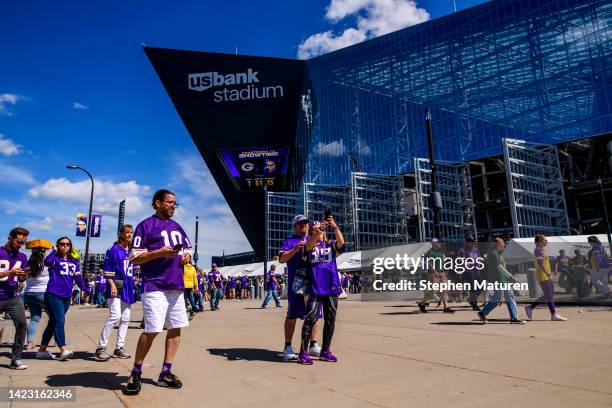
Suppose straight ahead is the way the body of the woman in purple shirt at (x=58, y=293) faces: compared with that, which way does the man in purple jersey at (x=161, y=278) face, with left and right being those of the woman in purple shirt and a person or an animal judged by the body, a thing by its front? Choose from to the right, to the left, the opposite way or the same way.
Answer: the same way

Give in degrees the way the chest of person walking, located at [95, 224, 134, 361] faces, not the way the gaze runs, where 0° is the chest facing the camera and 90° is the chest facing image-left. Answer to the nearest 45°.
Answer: approximately 315°

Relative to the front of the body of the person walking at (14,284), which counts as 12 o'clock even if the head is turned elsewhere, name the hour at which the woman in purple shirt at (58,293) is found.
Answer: The woman in purple shirt is roughly at 9 o'clock from the person walking.

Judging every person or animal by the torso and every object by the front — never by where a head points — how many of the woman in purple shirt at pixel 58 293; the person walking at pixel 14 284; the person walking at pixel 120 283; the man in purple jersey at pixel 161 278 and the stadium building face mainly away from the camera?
0

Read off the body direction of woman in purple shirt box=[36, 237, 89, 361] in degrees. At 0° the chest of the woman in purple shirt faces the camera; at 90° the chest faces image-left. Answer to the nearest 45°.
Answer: approximately 315°

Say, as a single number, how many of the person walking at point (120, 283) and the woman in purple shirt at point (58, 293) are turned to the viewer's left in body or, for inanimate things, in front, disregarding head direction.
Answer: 0

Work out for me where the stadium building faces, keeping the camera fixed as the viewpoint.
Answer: facing the viewer and to the left of the viewer

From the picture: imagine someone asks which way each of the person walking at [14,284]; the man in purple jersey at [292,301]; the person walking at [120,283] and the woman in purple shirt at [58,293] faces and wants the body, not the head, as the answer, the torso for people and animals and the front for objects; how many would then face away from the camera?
0

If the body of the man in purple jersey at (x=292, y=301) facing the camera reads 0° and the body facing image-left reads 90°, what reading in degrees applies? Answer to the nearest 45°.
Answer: approximately 315°

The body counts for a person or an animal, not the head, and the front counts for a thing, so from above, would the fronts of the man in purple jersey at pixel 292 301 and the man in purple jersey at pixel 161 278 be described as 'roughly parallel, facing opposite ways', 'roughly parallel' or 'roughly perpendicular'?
roughly parallel

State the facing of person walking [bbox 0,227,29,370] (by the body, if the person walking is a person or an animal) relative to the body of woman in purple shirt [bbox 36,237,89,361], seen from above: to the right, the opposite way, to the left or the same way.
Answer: the same way

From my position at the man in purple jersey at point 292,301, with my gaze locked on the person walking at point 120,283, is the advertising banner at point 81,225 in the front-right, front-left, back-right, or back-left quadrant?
front-right

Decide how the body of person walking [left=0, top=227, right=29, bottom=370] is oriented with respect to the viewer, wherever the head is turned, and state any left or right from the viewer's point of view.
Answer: facing the viewer and to the right of the viewer

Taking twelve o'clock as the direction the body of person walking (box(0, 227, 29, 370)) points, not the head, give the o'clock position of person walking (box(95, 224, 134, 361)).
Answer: person walking (box(95, 224, 134, 361)) is roughly at 10 o'clock from person walking (box(0, 227, 29, 370)).

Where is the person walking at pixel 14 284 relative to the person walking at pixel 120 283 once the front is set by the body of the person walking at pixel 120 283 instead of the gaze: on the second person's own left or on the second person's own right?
on the second person's own right

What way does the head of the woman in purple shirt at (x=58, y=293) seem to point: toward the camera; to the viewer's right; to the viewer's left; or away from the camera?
toward the camera

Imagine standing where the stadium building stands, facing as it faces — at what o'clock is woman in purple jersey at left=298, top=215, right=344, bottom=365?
The woman in purple jersey is roughly at 11 o'clock from the stadium building.
